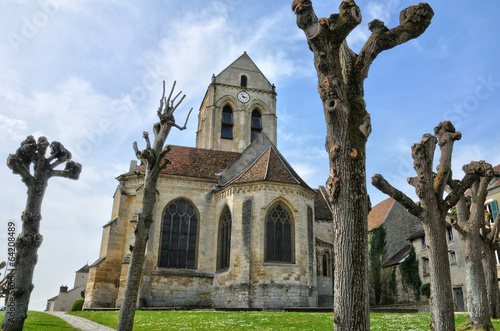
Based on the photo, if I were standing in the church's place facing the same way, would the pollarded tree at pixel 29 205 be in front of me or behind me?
behind

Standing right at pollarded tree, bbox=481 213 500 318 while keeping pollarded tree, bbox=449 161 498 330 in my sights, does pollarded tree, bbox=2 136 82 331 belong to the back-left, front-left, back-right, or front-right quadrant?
front-right

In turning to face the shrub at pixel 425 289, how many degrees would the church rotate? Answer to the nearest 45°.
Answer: approximately 90° to its right

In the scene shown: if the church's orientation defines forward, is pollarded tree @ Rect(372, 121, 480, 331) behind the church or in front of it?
behind

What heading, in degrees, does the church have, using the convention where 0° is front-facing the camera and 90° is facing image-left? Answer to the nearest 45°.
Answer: approximately 180°

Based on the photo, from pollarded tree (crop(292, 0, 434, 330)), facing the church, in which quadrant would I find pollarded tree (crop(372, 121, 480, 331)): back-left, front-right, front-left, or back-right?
front-right

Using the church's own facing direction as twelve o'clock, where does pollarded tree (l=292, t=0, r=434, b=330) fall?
The pollarded tree is roughly at 6 o'clock from the church.

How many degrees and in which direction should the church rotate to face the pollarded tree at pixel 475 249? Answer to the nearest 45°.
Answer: approximately 135° to its right

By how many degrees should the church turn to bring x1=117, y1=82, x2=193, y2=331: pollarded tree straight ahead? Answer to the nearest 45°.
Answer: approximately 180°
